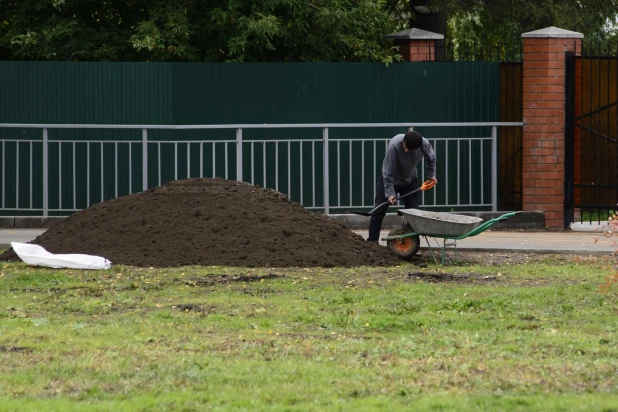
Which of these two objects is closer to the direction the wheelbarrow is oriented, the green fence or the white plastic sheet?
the white plastic sheet

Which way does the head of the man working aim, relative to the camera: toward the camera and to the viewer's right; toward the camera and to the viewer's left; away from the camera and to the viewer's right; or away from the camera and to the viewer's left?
toward the camera and to the viewer's left

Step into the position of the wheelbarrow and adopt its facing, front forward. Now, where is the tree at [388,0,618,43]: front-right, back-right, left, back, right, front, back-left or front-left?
right

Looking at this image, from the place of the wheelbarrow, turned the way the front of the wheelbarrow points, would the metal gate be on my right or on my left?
on my right

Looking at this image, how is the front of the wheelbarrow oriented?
to the viewer's left

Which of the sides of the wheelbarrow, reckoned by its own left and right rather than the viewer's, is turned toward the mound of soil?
front

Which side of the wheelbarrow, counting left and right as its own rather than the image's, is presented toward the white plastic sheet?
front

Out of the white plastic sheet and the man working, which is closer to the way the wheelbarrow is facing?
the white plastic sheet
